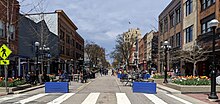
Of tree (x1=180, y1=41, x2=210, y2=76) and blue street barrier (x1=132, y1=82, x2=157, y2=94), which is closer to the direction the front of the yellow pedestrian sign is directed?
the blue street barrier

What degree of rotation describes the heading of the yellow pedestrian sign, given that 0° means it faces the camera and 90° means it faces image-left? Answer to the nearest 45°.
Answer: approximately 0°

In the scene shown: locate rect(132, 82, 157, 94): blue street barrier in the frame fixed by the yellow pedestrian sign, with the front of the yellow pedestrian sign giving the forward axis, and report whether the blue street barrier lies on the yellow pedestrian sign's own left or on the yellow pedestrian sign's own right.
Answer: on the yellow pedestrian sign's own left

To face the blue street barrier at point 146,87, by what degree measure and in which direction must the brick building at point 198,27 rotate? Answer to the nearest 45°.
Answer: approximately 45° to its left

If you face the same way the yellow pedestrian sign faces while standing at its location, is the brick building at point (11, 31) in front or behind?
behind

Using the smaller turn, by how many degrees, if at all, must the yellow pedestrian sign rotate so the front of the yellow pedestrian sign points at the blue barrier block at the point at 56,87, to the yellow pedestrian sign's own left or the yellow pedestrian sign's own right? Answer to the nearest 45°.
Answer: approximately 90° to the yellow pedestrian sign's own left
